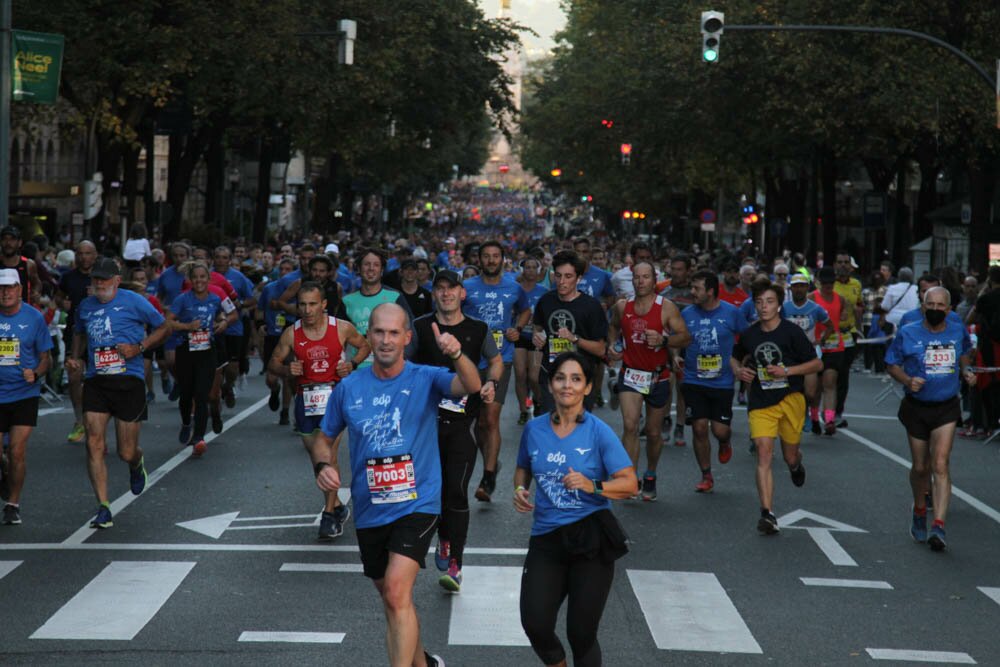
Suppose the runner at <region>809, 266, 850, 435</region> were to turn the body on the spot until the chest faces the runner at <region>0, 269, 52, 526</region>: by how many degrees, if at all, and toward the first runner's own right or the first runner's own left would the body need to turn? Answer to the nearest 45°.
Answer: approximately 45° to the first runner's own right

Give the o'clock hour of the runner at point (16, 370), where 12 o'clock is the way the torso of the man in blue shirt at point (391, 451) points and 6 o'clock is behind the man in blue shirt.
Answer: The runner is roughly at 5 o'clock from the man in blue shirt.

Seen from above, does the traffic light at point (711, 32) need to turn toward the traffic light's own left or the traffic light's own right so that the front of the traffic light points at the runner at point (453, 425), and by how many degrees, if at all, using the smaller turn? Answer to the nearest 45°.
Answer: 0° — it already faces them

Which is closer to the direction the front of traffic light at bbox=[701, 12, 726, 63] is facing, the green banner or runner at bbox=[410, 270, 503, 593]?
the runner

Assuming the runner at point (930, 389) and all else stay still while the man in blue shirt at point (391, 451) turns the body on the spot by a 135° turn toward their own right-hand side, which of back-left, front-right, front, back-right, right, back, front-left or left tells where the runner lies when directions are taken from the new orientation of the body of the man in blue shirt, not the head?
right

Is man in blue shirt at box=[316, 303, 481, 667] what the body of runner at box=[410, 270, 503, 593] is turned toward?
yes

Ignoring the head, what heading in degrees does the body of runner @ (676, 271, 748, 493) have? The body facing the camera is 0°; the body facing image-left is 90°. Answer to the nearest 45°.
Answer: approximately 0°
